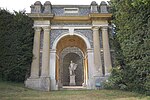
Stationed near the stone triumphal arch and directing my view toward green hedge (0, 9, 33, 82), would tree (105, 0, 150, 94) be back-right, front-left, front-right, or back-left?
back-left

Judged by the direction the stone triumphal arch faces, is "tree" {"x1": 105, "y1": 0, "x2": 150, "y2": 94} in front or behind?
in front

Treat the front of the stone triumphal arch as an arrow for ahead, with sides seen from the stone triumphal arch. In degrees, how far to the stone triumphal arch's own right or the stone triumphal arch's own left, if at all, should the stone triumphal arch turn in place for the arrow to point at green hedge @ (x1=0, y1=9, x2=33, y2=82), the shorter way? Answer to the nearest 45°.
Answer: approximately 90° to the stone triumphal arch's own right

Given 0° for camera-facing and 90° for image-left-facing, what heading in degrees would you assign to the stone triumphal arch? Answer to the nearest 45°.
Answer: approximately 0°
